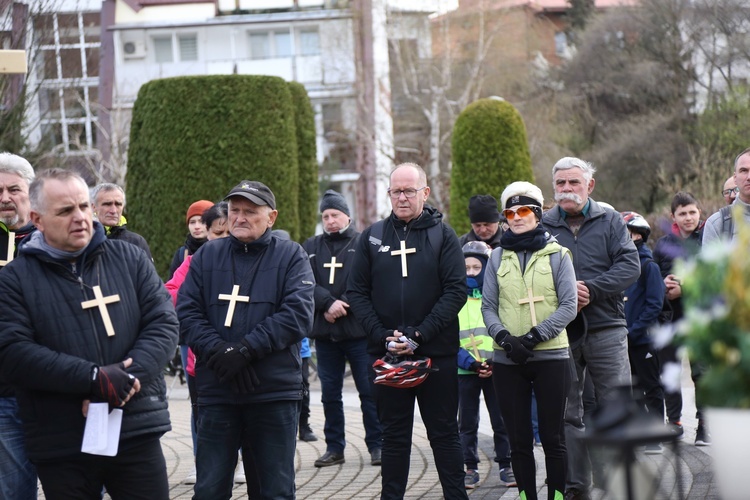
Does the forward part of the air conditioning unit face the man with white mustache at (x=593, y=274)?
yes

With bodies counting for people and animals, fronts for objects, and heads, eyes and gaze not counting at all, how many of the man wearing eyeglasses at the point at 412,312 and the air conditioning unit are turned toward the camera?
2

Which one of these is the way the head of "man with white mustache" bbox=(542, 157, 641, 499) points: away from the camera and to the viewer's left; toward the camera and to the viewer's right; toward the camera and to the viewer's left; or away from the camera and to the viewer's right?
toward the camera and to the viewer's left

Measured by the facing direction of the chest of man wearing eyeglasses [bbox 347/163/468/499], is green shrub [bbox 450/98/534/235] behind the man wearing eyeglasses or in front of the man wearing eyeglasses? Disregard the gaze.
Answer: behind

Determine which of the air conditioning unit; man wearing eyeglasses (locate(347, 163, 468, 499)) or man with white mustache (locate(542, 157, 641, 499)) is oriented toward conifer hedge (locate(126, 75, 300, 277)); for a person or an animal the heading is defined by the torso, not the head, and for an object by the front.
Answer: the air conditioning unit

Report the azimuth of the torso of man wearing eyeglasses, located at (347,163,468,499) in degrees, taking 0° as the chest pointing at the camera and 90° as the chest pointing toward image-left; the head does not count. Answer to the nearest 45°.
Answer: approximately 0°

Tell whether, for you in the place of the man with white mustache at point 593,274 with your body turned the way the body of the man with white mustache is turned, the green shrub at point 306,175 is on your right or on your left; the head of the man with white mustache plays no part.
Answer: on your right

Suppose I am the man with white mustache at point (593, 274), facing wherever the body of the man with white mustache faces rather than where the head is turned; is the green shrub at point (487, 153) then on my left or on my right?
on my right

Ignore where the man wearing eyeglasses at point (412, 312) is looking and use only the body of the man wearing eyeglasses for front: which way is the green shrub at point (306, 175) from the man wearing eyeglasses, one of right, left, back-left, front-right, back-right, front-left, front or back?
back

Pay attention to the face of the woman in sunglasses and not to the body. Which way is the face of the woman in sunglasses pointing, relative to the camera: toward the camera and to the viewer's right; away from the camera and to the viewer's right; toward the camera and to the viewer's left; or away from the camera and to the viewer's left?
toward the camera and to the viewer's left

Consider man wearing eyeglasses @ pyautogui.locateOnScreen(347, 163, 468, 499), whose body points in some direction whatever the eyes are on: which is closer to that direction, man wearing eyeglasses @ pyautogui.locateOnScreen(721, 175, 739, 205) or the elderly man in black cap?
the elderly man in black cap
